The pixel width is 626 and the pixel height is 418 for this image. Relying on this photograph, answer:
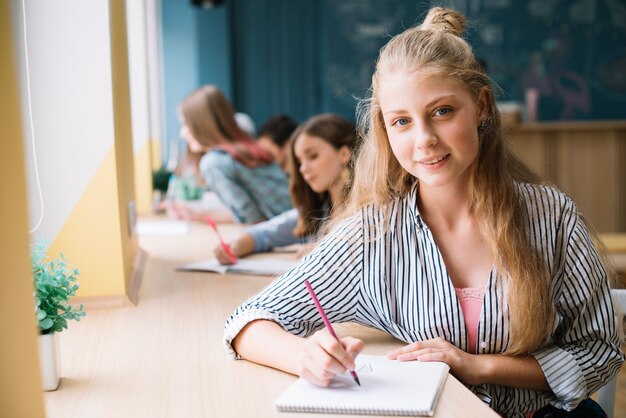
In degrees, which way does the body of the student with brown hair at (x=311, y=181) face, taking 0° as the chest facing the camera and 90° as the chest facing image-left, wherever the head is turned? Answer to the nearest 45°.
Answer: approximately 45°

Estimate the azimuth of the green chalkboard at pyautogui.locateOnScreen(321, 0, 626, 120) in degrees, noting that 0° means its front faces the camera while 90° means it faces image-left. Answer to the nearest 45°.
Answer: approximately 0°

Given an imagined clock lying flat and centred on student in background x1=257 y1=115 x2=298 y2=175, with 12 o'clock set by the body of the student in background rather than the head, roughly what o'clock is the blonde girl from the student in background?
The blonde girl is roughly at 9 o'clock from the student in background.

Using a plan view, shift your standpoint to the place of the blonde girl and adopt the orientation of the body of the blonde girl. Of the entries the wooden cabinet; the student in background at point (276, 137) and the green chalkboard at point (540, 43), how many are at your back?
3

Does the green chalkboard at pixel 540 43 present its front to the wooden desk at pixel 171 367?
yes

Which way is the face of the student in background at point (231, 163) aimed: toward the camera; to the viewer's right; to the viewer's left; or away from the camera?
to the viewer's left

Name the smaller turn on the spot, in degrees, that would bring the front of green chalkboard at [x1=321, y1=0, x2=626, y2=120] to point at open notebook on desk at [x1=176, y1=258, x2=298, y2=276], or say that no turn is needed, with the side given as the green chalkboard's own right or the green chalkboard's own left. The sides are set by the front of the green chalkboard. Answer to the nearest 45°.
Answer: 0° — it already faces it

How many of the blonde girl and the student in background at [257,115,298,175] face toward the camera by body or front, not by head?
1

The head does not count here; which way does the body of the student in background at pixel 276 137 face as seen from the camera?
to the viewer's left

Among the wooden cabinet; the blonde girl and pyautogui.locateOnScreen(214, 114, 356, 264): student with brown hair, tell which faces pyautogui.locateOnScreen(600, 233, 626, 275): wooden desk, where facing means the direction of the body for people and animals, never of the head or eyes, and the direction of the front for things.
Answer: the wooden cabinet

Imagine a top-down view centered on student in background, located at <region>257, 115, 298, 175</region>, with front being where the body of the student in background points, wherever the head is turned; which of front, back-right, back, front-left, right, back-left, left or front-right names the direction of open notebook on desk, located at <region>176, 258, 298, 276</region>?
left
